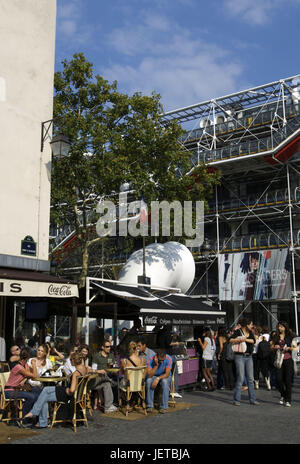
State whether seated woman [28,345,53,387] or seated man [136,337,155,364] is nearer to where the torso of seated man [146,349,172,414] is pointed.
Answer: the seated woman

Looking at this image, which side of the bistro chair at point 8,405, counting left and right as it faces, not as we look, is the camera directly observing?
right

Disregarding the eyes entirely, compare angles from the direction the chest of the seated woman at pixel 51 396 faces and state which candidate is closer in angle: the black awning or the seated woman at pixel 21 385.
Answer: the seated woman

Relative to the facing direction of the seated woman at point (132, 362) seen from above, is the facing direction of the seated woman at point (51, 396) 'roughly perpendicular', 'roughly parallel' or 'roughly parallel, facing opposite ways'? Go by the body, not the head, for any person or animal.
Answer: roughly perpendicular

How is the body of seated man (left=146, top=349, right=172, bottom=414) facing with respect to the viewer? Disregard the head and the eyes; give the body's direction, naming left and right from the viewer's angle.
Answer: facing the viewer

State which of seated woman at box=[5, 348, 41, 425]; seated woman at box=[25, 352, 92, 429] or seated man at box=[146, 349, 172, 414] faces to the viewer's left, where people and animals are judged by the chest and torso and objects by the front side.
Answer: seated woman at box=[25, 352, 92, 429]

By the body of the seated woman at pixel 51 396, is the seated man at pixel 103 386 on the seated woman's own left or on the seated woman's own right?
on the seated woman's own right

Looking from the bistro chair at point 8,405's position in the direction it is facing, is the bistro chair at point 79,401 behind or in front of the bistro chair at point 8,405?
in front

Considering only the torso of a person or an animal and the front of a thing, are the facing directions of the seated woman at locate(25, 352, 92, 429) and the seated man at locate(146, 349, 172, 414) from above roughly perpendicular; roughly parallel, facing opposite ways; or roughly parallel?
roughly perpendicular

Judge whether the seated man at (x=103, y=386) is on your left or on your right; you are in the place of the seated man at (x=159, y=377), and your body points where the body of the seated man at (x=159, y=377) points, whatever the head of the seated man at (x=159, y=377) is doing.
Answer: on your right

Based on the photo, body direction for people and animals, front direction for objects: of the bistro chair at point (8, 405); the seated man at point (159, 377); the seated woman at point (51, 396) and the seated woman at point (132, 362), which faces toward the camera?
the seated man

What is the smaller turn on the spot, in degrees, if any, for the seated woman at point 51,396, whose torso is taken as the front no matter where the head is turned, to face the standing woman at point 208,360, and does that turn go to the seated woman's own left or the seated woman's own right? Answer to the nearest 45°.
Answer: approximately 135° to the seated woman's own right

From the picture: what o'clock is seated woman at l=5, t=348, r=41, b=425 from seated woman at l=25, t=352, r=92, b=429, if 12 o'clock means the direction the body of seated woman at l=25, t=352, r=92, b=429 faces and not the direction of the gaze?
seated woman at l=5, t=348, r=41, b=425 is roughly at 1 o'clock from seated woman at l=25, t=352, r=92, b=429.

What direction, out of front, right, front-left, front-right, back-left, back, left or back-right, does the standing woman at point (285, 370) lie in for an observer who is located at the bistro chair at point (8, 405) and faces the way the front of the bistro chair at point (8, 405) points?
front
